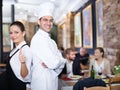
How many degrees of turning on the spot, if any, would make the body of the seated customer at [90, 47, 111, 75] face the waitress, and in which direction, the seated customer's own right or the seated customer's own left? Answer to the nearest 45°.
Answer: approximately 45° to the seated customer's own left

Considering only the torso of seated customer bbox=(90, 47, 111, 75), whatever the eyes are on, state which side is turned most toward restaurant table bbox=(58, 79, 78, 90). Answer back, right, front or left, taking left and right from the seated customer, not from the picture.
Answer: front

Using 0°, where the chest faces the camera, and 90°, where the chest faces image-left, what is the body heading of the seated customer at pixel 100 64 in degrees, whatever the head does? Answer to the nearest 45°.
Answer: approximately 45°

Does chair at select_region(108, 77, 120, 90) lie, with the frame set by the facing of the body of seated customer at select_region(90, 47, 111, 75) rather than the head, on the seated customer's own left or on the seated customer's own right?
on the seated customer's own left
